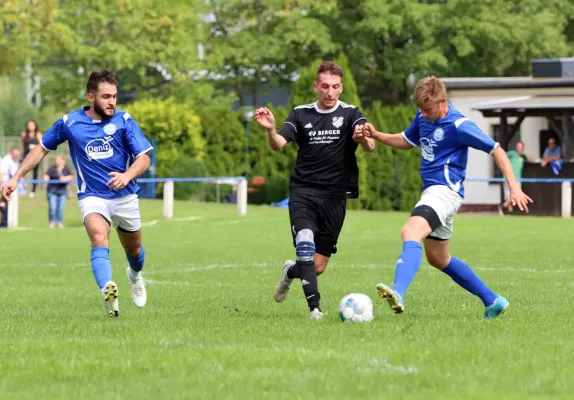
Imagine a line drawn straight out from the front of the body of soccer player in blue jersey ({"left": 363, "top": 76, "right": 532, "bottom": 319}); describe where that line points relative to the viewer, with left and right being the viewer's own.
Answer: facing the viewer and to the left of the viewer

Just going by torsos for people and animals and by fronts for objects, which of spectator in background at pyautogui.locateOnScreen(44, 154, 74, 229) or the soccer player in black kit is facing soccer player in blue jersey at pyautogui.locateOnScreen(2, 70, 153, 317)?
the spectator in background

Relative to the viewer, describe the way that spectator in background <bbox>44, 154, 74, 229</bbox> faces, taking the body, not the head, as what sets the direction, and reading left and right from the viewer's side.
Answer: facing the viewer

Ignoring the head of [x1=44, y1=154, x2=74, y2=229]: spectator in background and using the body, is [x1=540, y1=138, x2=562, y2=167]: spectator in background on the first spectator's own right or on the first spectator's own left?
on the first spectator's own left

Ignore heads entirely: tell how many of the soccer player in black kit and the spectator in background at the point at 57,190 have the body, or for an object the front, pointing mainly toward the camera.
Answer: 2

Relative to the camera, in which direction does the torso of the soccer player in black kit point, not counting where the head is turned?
toward the camera

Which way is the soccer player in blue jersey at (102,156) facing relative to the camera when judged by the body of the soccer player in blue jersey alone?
toward the camera

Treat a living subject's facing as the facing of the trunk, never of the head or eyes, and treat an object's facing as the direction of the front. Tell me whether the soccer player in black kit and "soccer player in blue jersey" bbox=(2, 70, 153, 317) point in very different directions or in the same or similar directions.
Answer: same or similar directions

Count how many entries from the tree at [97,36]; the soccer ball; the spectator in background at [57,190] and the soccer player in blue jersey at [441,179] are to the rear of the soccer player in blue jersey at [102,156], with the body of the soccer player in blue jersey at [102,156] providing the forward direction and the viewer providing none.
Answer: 2

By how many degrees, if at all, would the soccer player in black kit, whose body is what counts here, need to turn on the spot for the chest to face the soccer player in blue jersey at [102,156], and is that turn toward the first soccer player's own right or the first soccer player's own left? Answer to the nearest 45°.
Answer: approximately 90° to the first soccer player's own right

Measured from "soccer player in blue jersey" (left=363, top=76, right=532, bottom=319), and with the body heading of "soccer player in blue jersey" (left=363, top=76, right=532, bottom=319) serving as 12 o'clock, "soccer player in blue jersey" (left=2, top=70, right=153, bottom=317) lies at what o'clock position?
"soccer player in blue jersey" (left=2, top=70, right=153, bottom=317) is roughly at 2 o'clock from "soccer player in blue jersey" (left=363, top=76, right=532, bottom=319).

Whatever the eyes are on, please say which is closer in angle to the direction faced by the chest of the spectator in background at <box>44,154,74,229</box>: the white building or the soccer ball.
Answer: the soccer ball
